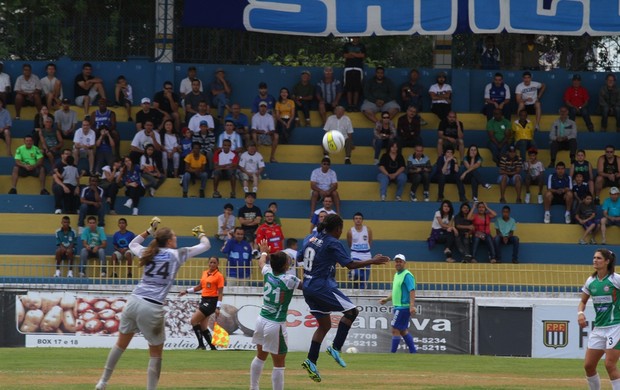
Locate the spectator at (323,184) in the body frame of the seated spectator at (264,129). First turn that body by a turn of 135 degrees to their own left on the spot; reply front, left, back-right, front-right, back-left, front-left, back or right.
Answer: right

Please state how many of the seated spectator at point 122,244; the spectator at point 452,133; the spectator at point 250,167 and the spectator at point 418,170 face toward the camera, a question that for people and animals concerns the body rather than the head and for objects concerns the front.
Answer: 4

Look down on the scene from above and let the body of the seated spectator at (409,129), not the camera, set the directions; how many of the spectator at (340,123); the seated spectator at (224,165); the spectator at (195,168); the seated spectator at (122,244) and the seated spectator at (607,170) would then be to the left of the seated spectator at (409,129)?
1

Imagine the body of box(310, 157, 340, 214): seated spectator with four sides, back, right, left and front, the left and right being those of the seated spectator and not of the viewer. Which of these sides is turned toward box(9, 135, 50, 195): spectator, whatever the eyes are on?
right

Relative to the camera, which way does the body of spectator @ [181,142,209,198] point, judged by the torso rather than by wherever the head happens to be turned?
toward the camera

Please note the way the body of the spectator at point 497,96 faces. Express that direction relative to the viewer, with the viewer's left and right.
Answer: facing the viewer

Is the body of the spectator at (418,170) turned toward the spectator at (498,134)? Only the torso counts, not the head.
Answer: no

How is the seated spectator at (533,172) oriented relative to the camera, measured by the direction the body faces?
toward the camera

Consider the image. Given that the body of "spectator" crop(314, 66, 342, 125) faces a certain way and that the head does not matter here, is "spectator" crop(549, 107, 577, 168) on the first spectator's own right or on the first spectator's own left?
on the first spectator's own left

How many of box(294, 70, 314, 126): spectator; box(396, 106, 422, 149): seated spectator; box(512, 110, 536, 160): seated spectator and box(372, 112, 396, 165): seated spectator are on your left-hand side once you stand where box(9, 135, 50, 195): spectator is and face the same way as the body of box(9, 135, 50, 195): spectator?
4

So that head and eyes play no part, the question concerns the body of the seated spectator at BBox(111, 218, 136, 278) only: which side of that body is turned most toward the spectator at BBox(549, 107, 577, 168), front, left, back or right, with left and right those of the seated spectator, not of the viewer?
left

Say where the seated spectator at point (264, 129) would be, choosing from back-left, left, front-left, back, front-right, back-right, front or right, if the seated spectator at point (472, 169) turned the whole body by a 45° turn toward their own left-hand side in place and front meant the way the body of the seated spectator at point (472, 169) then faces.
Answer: back-right

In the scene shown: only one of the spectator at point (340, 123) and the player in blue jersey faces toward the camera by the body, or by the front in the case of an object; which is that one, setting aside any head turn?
the spectator

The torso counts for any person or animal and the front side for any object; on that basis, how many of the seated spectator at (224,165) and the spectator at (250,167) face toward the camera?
2

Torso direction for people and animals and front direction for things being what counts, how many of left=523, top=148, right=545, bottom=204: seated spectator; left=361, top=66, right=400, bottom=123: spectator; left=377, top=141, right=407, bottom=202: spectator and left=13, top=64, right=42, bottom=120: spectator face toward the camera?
4

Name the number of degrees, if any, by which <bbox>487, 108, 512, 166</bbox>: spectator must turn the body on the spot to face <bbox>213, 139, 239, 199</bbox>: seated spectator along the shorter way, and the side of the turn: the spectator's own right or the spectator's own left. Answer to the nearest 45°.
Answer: approximately 45° to the spectator's own right

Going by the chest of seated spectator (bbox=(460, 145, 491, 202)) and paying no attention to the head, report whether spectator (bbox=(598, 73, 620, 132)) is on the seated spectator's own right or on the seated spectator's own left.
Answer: on the seated spectator's own left

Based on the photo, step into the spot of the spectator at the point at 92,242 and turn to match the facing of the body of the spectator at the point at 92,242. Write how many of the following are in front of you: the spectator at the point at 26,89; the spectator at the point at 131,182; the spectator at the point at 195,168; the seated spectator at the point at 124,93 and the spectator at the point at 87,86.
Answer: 0

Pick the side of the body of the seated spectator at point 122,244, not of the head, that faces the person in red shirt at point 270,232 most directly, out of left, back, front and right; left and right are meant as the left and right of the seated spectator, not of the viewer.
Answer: left

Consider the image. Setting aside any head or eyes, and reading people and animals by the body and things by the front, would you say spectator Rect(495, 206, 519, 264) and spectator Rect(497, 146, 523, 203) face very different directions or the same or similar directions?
same or similar directions

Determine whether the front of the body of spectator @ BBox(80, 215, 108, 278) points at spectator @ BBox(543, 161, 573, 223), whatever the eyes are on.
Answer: no
